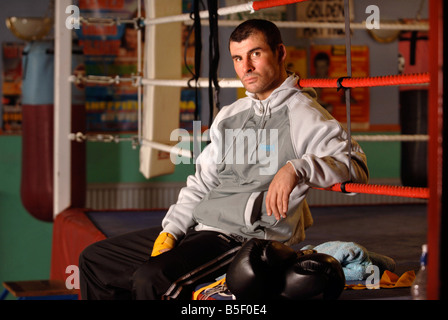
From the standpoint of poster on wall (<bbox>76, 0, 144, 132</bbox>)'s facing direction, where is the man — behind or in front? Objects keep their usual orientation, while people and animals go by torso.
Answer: in front

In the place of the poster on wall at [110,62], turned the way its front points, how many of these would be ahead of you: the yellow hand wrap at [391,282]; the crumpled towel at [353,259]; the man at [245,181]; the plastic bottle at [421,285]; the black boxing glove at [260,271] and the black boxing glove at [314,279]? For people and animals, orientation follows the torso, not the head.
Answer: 6

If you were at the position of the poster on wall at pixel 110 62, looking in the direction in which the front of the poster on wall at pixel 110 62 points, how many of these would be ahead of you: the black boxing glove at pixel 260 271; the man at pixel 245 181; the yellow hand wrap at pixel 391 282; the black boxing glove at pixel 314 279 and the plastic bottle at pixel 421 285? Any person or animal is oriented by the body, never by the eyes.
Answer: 5

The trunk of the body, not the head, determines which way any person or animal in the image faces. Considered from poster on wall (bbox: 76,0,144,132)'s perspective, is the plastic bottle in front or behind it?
in front

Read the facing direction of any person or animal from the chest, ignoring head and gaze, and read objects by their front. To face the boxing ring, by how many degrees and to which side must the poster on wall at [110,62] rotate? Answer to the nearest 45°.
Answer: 0° — it already faces it

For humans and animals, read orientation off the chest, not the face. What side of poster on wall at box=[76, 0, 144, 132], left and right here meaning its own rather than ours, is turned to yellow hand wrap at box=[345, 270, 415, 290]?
front

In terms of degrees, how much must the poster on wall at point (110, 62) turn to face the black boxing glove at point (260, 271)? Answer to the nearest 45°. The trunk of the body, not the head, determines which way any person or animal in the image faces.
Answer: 0° — it already faces it

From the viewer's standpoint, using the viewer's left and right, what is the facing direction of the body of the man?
facing the viewer and to the left of the viewer

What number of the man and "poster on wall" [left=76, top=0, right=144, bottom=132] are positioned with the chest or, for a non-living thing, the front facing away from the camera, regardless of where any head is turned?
0
